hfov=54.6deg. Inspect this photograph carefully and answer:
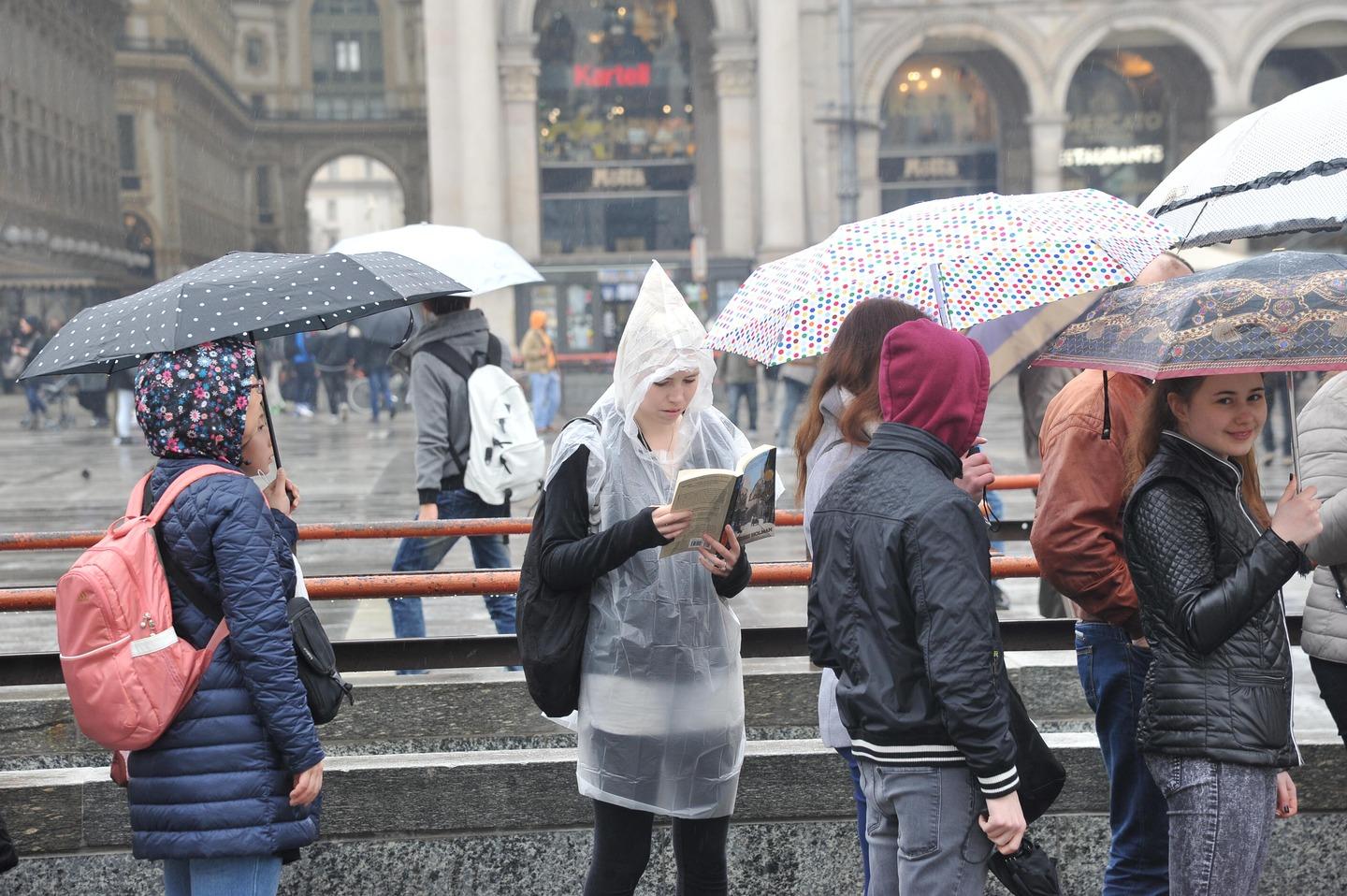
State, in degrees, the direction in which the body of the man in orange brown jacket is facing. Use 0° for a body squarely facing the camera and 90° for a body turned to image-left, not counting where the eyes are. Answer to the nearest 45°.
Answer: approximately 270°

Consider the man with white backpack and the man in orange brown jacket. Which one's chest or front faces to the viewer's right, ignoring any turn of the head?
the man in orange brown jacket

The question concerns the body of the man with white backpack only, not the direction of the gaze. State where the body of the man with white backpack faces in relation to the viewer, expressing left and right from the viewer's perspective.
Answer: facing away from the viewer and to the left of the viewer

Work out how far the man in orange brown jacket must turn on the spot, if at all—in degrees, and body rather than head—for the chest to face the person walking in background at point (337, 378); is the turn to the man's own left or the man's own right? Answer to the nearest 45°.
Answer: approximately 135° to the man's own left

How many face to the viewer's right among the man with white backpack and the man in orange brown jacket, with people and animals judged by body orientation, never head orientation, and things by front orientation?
1

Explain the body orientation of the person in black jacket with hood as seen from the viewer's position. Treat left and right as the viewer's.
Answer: facing away from the viewer and to the right of the viewer

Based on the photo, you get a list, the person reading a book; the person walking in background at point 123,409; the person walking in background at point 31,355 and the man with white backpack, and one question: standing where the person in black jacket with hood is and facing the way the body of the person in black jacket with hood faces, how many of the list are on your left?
4

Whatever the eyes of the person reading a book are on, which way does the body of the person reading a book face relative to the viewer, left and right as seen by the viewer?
facing the viewer and to the right of the viewer

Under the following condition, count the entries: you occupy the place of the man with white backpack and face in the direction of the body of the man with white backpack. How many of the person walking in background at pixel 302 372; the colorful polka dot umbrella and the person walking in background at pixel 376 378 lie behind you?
1
